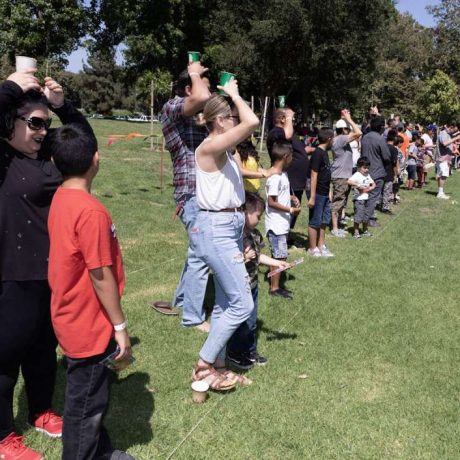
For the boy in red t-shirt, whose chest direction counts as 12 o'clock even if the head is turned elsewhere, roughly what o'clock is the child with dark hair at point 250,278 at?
The child with dark hair is roughly at 12 o'clock from the boy in red t-shirt.

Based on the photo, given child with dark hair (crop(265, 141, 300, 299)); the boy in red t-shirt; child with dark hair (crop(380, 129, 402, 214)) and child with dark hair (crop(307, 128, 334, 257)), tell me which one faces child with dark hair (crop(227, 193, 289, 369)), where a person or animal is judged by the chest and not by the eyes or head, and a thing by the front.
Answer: the boy in red t-shirt

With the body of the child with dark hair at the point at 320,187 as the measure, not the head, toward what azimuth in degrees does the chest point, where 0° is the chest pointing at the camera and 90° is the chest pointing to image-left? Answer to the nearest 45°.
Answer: approximately 270°

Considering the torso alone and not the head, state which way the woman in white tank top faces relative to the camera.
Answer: to the viewer's right

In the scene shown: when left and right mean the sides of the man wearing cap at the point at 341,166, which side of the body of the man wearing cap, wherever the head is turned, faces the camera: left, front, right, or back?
right

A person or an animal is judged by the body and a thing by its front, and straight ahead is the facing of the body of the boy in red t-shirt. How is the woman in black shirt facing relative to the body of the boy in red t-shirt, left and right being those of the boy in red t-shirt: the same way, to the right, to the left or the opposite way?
to the right

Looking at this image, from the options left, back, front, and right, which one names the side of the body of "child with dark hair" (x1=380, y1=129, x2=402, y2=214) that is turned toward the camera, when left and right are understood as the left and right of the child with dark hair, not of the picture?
right
